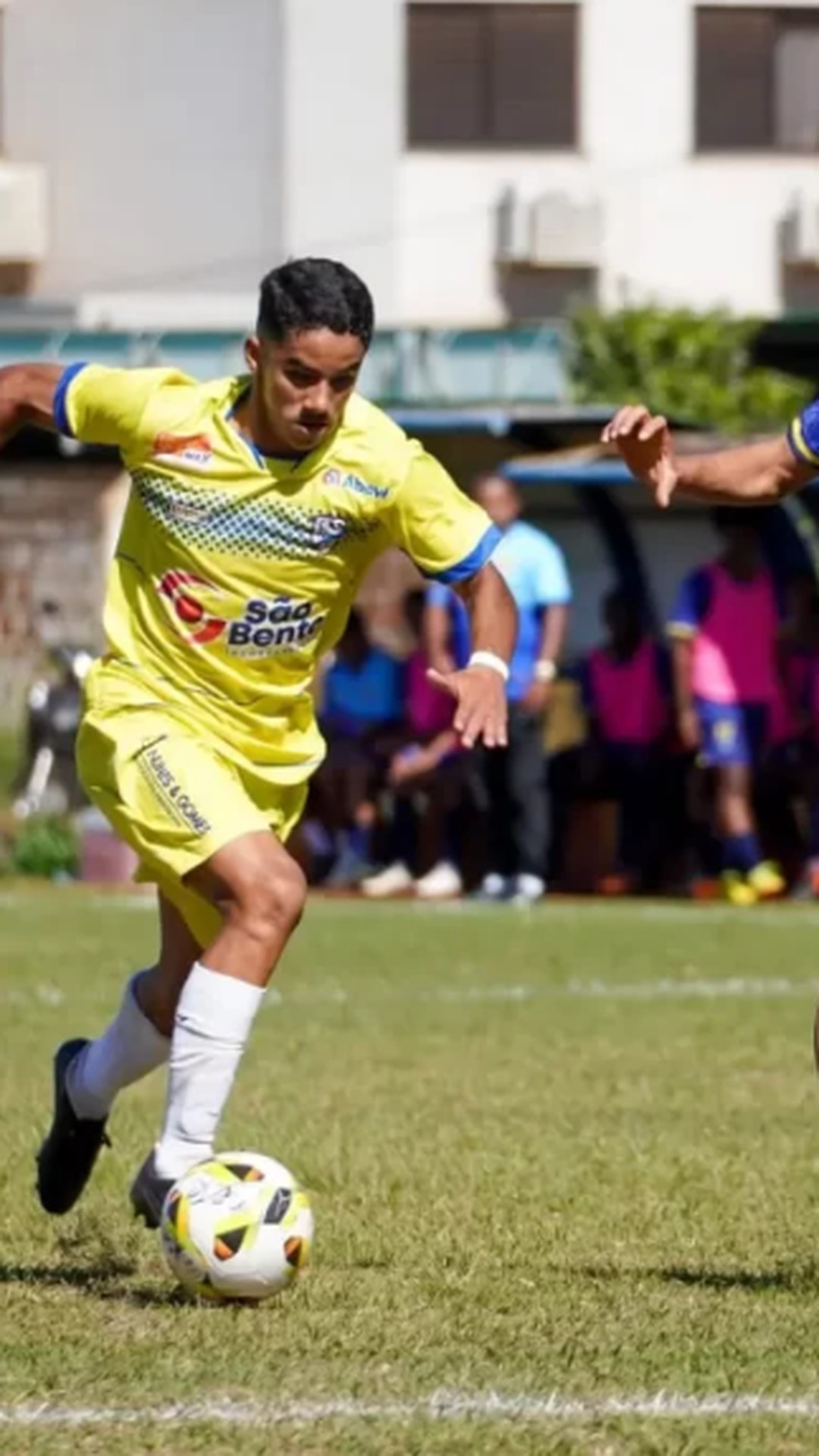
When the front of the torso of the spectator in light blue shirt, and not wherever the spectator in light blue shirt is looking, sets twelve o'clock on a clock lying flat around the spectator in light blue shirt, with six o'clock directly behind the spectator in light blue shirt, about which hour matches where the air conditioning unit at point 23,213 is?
The air conditioning unit is roughly at 4 o'clock from the spectator in light blue shirt.

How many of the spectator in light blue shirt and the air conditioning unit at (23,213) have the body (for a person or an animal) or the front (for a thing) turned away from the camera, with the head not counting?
0

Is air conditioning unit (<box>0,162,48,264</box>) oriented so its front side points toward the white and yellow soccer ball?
yes

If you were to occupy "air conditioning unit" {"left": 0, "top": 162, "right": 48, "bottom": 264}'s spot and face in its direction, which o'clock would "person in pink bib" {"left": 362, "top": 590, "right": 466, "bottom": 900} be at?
The person in pink bib is roughly at 12 o'clock from the air conditioning unit.

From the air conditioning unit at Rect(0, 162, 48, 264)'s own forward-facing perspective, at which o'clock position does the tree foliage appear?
The tree foliage is roughly at 10 o'clock from the air conditioning unit.

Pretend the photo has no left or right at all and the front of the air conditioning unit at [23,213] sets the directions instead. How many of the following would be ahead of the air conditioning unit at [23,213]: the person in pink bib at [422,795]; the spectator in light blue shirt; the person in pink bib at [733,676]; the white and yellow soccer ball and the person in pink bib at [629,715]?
5

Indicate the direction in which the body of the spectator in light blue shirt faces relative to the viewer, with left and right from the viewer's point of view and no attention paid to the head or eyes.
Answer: facing the viewer and to the left of the viewer

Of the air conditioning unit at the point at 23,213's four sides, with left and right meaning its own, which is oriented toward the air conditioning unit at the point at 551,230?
left

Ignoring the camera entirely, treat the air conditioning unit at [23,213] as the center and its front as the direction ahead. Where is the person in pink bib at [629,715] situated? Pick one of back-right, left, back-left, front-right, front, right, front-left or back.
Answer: front

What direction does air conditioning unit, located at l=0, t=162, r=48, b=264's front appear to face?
toward the camera

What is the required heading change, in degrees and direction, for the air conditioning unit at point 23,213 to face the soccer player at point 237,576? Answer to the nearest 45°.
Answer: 0° — it already faces them

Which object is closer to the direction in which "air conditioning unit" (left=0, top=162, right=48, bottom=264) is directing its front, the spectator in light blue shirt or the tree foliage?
the spectator in light blue shirt
